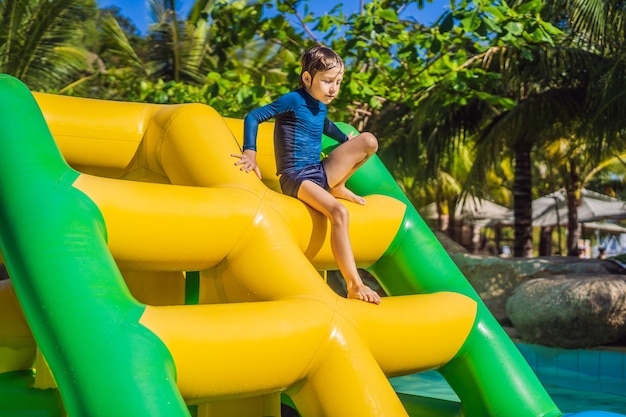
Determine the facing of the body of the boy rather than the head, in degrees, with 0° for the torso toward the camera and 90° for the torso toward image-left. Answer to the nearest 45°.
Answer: approximately 315°

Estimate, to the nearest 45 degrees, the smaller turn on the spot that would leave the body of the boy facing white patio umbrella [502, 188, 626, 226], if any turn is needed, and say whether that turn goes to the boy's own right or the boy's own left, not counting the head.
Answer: approximately 90° to the boy's own left

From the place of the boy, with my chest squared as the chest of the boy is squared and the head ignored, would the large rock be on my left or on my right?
on my left

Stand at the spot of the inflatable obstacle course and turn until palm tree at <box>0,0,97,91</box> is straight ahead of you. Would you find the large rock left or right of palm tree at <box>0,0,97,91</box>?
right

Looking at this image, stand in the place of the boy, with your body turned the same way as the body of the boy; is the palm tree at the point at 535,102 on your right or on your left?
on your left

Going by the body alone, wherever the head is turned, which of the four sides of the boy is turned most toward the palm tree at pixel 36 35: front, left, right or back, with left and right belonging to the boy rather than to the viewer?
back
